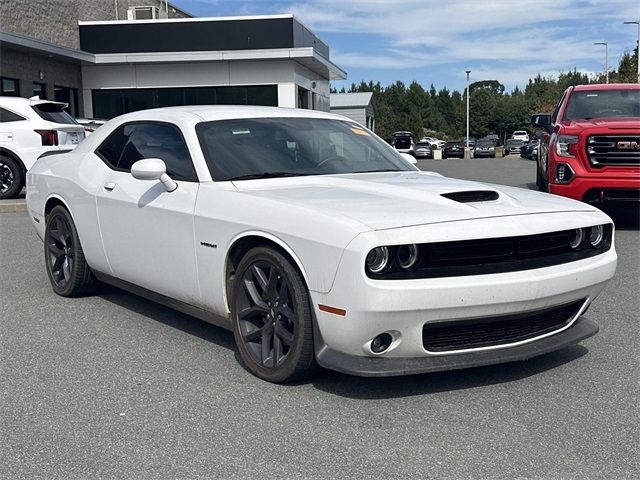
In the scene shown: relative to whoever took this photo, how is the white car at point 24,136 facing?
facing away from the viewer and to the left of the viewer

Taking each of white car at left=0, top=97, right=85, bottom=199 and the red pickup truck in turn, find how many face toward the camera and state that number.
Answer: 1

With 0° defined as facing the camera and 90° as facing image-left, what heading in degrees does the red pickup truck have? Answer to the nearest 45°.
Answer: approximately 0°

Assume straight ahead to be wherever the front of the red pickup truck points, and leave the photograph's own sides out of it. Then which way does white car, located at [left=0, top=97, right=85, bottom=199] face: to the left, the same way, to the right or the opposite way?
to the right

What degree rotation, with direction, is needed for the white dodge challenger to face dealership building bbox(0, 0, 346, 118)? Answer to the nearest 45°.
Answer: approximately 135° to its left

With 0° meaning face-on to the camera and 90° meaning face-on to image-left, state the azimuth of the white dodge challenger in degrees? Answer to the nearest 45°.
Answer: approximately 315°

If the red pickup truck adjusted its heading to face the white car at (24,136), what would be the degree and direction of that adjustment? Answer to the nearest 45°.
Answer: approximately 90° to its right

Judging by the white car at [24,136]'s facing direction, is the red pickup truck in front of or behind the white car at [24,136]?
behind

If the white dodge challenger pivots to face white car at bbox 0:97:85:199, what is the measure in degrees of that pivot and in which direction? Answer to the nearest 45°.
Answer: approximately 180°
